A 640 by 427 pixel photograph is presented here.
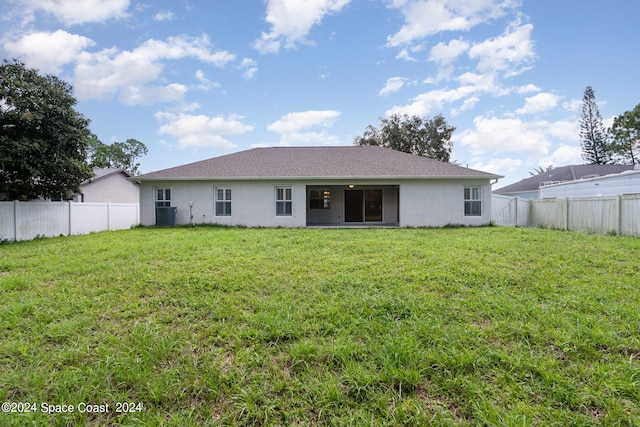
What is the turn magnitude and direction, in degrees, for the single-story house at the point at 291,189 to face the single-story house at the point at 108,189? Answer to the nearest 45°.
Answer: approximately 45° to its left

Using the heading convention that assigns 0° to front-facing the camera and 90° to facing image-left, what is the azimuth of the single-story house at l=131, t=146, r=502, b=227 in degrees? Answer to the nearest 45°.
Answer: approximately 180°

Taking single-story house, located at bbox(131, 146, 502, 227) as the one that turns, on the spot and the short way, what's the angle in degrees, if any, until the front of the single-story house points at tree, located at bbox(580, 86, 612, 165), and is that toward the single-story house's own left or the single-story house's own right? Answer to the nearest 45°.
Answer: approximately 45° to the single-story house's own right

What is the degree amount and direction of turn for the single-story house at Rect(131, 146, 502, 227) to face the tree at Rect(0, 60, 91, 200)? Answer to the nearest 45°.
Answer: approximately 135° to its left

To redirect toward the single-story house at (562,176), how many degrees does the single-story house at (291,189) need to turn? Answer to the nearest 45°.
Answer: approximately 45° to its right

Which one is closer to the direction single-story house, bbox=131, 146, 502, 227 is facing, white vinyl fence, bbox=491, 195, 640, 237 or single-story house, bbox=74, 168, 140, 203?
the single-story house

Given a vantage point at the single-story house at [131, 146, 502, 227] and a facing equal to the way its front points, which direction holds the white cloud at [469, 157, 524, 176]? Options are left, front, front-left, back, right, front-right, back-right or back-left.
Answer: front-right
